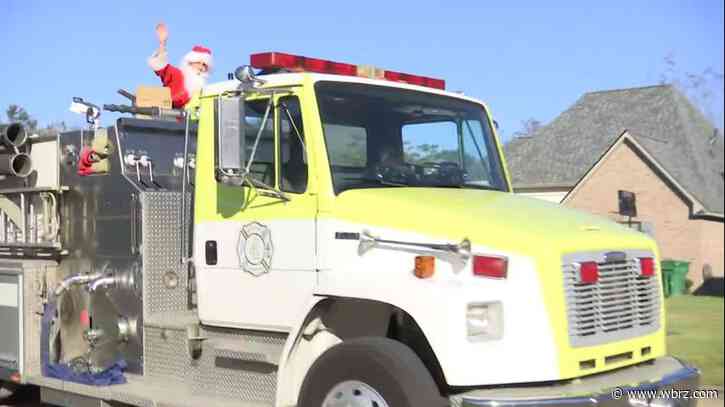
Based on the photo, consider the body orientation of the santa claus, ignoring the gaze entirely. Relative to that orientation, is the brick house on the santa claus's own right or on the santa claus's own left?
on the santa claus's own left

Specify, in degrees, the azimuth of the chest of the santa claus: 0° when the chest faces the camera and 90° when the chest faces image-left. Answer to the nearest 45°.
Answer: approximately 315°

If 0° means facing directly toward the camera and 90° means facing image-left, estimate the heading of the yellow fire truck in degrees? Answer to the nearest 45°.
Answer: approximately 315°

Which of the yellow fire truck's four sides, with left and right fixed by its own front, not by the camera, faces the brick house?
left
